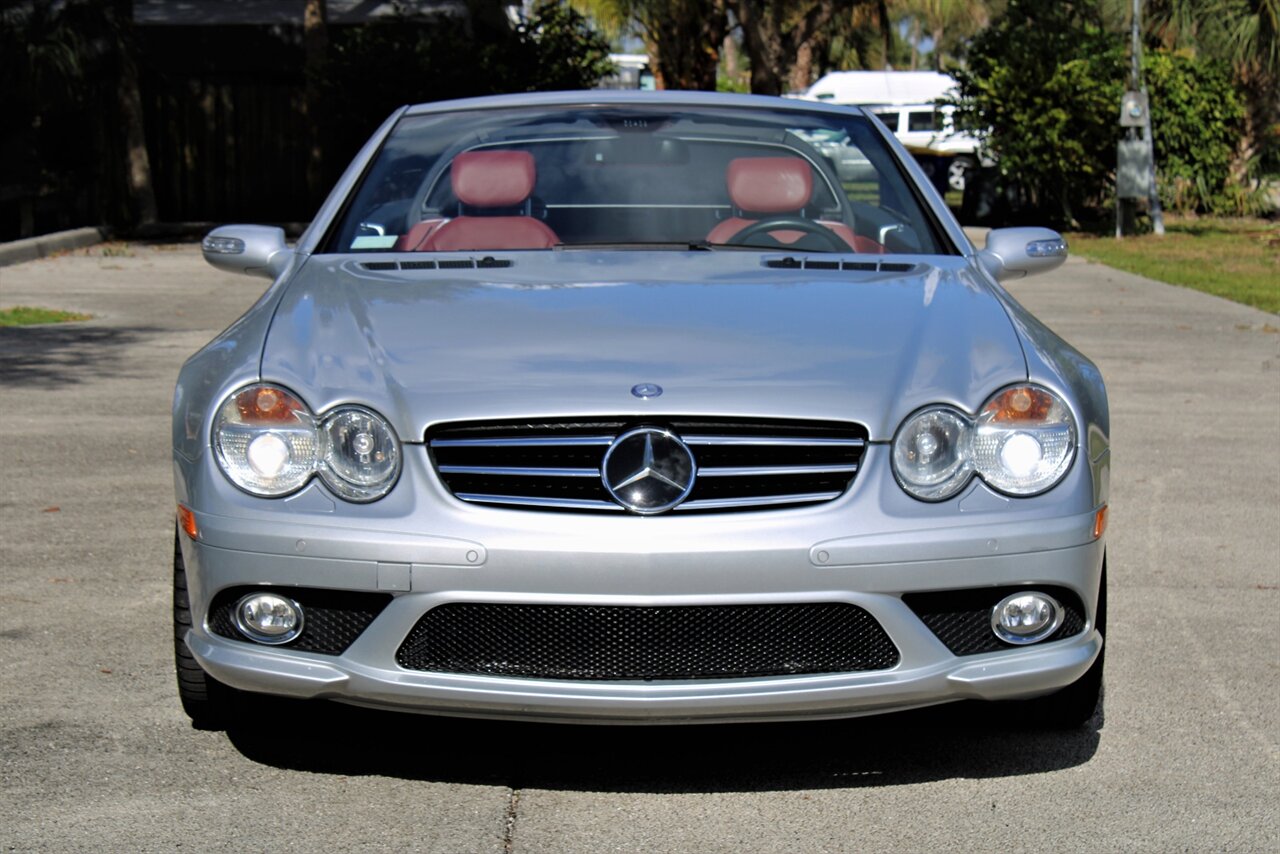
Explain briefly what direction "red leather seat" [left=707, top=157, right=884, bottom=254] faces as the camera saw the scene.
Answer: facing the viewer

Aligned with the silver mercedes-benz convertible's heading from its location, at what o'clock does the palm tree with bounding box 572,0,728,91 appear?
The palm tree is roughly at 6 o'clock from the silver mercedes-benz convertible.

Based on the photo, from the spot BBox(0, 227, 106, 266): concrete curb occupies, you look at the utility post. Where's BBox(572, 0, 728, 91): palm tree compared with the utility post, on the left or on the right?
left

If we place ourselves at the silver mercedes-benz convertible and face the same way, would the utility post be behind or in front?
behind

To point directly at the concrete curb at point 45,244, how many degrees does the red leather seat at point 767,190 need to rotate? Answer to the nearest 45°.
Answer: approximately 135° to its right

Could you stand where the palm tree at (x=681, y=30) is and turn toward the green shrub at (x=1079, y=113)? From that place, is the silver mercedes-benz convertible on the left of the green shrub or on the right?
right

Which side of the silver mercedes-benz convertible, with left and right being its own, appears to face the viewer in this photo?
front

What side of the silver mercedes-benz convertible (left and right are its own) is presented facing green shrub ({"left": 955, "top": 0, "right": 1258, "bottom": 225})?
back

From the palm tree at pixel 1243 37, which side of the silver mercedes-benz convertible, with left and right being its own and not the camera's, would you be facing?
back

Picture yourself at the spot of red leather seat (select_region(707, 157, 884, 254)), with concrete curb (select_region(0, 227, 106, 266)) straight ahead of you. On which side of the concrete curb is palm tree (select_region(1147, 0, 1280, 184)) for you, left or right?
right

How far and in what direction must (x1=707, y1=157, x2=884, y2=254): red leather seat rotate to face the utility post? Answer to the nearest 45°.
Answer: approximately 180°

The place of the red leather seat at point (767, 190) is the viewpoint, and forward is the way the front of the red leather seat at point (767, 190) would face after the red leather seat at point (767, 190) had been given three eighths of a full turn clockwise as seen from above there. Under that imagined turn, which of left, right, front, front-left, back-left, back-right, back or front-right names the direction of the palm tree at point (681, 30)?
front-right

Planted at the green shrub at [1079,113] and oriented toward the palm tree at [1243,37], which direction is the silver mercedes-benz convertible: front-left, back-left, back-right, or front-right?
back-right
